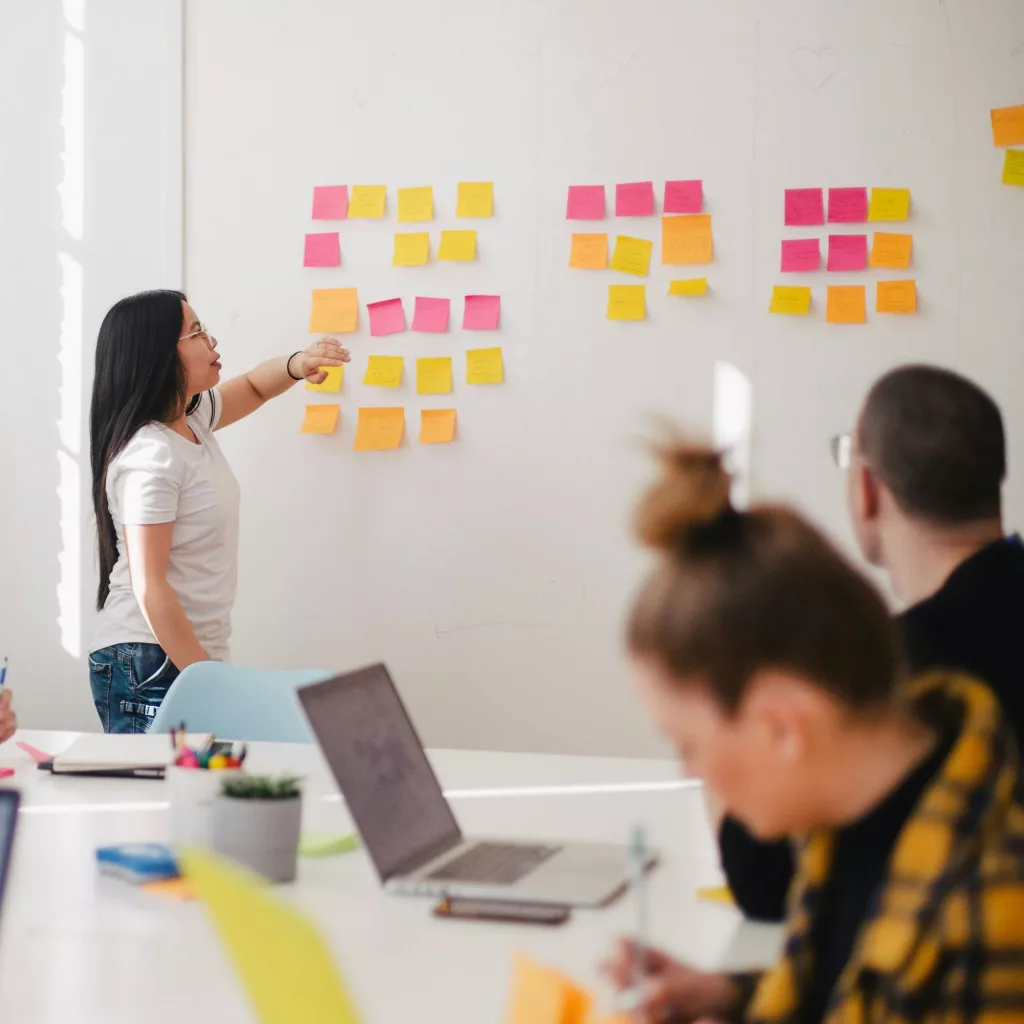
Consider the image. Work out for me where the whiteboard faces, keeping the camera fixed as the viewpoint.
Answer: facing the viewer

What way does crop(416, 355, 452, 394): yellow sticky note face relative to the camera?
toward the camera

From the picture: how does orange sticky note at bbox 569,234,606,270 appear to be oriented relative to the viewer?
toward the camera

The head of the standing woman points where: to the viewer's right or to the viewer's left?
to the viewer's right

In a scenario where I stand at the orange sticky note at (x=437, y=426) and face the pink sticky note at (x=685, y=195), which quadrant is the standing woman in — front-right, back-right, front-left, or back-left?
back-right

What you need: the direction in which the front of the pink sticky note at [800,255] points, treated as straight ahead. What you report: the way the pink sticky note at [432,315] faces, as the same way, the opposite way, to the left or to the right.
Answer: the same way

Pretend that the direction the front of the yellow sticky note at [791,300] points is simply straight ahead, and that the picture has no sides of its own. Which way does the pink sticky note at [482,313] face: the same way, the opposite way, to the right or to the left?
the same way

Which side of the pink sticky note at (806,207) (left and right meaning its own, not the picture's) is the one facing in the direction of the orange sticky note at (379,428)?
right

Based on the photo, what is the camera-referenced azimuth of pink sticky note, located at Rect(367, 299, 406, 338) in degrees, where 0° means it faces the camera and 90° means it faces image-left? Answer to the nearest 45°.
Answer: approximately 0°

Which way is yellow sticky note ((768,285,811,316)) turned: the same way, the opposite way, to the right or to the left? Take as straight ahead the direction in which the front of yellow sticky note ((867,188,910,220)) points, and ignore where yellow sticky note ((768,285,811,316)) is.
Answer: the same way

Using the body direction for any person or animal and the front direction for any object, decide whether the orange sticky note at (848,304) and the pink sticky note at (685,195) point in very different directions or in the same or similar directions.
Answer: same or similar directions

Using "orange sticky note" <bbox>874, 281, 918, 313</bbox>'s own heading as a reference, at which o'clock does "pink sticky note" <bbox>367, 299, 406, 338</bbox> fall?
The pink sticky note is roughly at 3 o'clock from the orange sticky note.

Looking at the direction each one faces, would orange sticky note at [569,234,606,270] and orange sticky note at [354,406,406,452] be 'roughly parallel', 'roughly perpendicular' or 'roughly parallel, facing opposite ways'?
roughly parallel

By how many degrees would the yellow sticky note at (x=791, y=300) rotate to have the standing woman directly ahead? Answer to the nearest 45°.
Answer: approximately 90° to its right

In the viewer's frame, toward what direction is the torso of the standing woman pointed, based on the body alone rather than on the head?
to the viewer's right

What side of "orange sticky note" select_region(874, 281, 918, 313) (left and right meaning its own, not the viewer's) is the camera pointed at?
front
